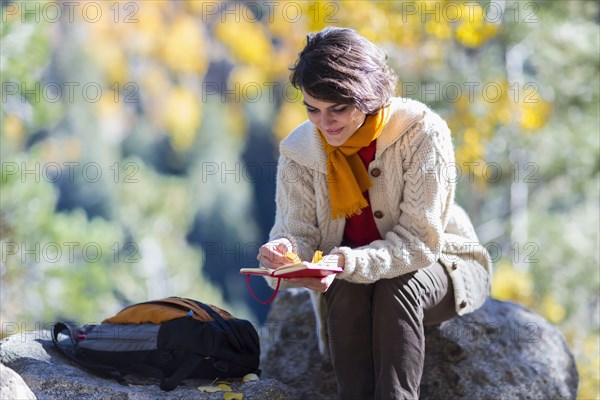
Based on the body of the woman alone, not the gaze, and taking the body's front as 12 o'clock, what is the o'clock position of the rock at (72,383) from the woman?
The rock is roughly at 1 o'clock from the woman.

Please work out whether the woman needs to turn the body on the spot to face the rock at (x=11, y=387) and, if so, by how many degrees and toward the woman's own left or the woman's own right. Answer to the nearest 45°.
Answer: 0° — they already face it

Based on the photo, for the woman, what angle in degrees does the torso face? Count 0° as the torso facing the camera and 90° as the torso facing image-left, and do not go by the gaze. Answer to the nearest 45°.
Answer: approximately 45°
